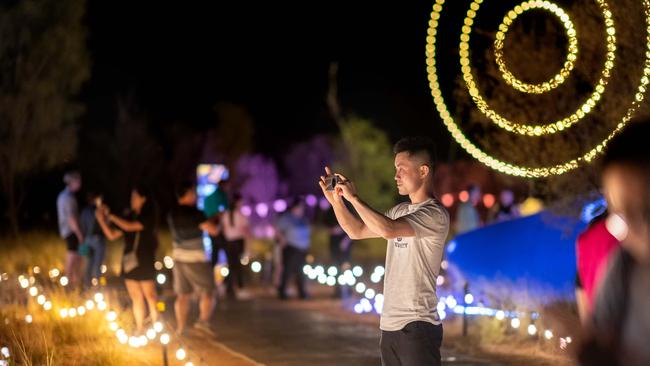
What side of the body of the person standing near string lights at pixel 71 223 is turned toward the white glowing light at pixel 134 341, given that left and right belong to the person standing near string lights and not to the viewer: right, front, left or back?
right

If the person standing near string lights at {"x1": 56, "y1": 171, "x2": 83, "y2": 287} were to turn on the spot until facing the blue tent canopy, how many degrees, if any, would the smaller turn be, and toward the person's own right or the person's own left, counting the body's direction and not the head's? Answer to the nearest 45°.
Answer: approximately 45° to the person's own right

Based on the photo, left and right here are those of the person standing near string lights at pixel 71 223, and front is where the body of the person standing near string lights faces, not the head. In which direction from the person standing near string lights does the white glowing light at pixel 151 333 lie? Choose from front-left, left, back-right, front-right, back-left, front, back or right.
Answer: right

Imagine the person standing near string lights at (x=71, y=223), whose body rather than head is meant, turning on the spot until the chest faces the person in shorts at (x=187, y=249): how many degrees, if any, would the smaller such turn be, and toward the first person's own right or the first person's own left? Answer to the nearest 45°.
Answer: approximately 90° to the first person's own right

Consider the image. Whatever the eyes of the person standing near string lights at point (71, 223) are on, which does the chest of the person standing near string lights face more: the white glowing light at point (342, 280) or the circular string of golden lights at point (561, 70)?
the white glowing light

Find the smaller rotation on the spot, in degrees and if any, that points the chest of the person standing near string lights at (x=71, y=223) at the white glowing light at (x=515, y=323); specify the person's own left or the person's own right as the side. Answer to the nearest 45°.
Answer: approximately 45° to the person's own right

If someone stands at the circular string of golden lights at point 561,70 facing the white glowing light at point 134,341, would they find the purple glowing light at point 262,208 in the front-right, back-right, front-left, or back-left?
front-right

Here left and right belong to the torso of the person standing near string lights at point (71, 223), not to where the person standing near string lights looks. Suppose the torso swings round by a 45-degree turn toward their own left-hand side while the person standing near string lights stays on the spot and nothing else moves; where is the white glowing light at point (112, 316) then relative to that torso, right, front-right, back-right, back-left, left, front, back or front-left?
back-right

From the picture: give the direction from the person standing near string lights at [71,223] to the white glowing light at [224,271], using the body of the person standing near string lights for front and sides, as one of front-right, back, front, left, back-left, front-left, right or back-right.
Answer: front

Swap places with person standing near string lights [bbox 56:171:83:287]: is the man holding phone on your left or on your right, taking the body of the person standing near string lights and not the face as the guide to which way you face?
on your right

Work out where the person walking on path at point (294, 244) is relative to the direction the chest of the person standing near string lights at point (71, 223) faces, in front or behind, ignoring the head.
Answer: in front

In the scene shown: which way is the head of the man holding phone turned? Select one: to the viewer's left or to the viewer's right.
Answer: to the viewer's left
